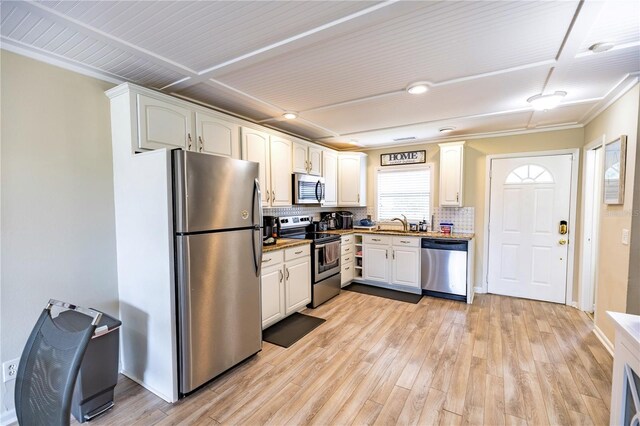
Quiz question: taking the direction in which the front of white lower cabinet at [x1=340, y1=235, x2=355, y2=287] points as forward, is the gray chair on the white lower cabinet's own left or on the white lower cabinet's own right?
on the white lower cabinet's own right

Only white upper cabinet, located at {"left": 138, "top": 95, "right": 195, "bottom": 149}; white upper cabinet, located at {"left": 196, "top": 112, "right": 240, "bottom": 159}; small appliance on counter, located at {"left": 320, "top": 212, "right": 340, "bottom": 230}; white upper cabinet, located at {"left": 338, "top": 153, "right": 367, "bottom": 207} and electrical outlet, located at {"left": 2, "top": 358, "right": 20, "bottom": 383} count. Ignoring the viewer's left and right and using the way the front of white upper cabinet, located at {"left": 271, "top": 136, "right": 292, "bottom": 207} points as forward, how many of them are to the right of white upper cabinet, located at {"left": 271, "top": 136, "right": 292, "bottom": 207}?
3

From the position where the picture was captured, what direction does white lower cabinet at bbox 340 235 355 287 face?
facing the viewer and to the right of the viewer

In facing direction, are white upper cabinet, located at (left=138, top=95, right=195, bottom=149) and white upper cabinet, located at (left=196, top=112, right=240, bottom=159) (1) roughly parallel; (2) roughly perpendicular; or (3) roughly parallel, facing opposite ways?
roughly parallel

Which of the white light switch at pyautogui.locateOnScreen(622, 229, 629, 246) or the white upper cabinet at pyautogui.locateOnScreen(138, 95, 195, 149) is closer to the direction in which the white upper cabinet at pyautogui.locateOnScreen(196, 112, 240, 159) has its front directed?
the white light switch

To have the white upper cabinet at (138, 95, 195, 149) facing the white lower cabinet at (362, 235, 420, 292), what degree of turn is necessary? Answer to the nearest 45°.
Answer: approximately 45° to its left

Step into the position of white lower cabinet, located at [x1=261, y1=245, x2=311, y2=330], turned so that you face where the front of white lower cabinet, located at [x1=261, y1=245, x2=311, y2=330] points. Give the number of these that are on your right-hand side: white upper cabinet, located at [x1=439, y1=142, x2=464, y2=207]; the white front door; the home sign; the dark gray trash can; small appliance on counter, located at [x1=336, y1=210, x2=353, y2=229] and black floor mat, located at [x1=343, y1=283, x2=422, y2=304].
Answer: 1

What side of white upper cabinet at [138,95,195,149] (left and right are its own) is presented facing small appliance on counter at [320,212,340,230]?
left

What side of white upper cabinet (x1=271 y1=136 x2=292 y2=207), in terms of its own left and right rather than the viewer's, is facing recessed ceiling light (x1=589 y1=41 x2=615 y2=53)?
front

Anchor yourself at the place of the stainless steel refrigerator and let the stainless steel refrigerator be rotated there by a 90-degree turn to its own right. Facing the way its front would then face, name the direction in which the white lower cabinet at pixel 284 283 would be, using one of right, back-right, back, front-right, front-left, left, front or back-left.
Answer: back

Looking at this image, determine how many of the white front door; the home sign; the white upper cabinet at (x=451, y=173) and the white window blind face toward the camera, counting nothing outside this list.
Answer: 4

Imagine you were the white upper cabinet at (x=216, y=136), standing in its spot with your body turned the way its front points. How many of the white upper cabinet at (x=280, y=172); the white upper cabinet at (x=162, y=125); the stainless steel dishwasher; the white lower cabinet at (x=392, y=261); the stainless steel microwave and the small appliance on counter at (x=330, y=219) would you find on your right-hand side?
1

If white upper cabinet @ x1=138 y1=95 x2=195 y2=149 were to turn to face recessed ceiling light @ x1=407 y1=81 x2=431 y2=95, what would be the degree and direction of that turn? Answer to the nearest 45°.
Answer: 0° — it already faces it

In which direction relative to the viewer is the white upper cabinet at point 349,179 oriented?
toward the camera
